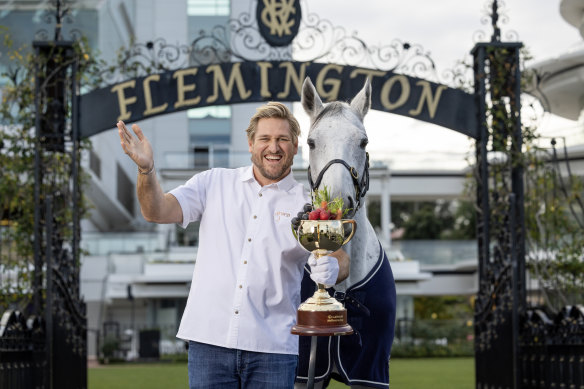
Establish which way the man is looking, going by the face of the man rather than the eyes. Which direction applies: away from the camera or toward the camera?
toward the camera

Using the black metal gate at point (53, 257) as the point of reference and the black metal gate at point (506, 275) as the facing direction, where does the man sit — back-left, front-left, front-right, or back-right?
front-right

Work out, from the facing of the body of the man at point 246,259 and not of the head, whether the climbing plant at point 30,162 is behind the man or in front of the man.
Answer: behind

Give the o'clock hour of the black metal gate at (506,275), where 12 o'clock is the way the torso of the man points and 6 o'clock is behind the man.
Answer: The black metal gate is roughly at 7 o'clock from the man.

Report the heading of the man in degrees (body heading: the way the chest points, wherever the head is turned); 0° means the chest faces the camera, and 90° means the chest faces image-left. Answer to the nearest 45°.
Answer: approximately 0°

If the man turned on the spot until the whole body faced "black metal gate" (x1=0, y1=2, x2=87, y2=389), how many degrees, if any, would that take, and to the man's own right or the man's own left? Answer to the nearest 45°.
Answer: approximately 180°
